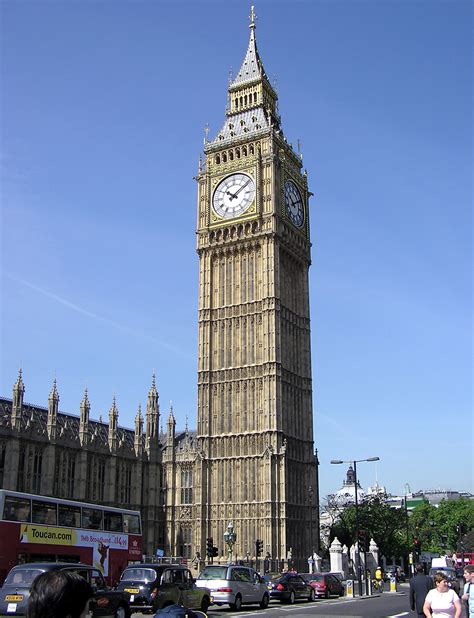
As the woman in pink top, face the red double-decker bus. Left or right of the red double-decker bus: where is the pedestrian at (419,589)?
right

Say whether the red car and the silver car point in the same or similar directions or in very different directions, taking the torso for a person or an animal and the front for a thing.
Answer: same or similar directions

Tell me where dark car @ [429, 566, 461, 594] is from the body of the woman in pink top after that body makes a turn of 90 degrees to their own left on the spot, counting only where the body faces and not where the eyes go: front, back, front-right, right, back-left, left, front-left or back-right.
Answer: left

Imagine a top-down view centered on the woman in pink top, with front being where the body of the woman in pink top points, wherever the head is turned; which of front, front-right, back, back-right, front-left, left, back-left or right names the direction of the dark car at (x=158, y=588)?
back-right

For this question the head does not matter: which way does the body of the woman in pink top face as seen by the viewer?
toward the camera

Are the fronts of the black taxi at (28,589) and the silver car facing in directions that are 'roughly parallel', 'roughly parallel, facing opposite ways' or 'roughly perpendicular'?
roughly parallel

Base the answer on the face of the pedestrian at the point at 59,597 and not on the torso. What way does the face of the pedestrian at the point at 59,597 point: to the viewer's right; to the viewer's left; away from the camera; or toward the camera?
away from the camera
